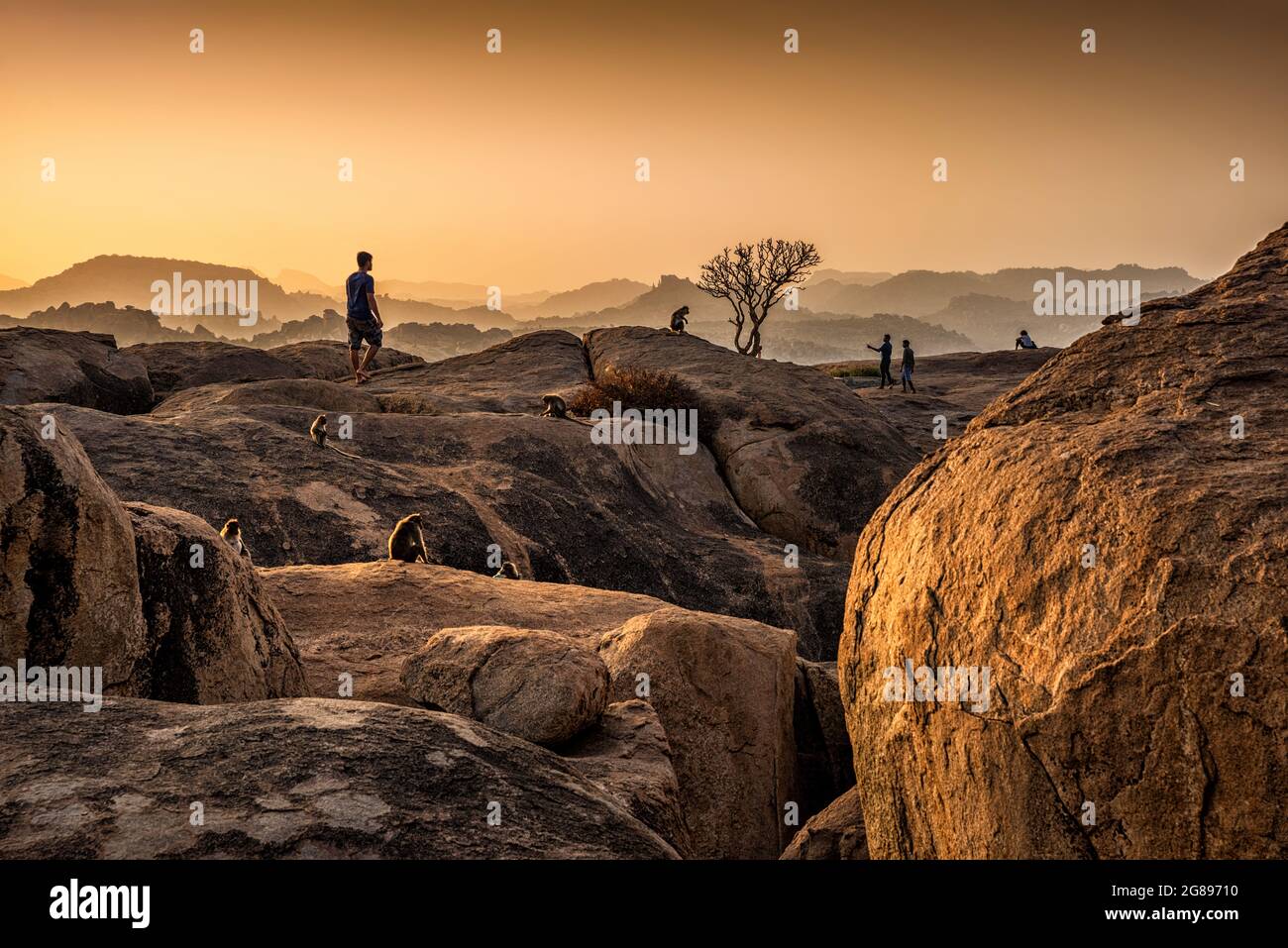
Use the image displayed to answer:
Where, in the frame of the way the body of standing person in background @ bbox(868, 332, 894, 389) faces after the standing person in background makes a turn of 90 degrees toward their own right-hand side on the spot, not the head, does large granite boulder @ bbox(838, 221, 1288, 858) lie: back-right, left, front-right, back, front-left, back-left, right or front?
back

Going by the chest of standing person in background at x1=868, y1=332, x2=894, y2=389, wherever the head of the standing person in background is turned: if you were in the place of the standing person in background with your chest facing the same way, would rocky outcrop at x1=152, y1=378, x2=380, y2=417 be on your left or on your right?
on your left

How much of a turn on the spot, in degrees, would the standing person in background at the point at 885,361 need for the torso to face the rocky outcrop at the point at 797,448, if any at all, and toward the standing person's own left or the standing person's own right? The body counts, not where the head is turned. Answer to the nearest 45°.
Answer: approximately 90° to the standing person's own left

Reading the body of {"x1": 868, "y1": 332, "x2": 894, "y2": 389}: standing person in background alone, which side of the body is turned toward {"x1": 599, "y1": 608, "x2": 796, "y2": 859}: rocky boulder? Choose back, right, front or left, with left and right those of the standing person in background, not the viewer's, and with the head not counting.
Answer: left

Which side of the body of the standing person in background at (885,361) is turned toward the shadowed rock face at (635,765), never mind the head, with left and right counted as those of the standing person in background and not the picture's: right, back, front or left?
left

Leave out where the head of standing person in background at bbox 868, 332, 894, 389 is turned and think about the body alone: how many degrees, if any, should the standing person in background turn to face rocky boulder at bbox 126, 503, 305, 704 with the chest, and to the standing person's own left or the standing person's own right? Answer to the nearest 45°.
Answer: approximately 90° to the standing person's own left

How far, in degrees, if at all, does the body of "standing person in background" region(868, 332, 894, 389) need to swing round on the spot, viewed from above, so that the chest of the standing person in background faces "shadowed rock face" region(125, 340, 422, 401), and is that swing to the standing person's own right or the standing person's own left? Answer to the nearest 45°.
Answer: approximately 45° to the standing person's own left

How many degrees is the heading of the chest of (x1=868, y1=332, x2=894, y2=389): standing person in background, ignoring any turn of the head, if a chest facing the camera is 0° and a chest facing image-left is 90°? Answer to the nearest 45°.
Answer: approximately 90°

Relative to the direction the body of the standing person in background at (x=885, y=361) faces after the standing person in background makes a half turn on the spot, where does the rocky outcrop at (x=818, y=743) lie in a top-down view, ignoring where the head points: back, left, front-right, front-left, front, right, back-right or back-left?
right

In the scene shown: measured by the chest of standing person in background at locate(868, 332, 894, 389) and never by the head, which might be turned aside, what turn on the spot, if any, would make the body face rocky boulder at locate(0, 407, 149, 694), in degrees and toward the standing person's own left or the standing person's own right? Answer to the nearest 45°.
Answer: approximately 90° to the standing person's own left

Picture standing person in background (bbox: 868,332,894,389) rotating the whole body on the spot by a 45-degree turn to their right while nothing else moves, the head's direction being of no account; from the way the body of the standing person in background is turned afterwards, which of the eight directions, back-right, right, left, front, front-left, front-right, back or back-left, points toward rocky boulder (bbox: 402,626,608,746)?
back-left

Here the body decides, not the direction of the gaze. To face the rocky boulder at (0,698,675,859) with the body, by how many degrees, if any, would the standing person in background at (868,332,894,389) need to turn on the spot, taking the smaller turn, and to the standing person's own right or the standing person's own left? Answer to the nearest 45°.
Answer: approximately 90° to the standing person's own left
